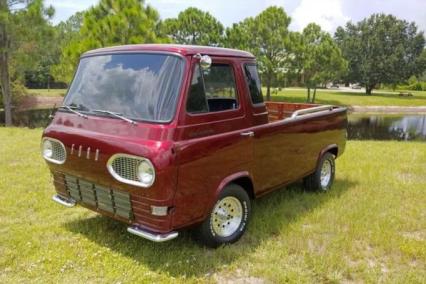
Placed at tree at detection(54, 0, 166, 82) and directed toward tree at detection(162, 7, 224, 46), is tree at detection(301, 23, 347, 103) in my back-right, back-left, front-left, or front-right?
front-right

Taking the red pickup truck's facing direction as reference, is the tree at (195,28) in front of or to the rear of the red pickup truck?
to the rear

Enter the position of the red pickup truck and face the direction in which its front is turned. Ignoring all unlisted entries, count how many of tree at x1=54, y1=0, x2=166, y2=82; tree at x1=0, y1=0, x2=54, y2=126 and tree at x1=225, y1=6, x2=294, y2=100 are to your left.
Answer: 0

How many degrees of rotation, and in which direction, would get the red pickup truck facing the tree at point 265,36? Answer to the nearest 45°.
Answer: approximately 135° to its right

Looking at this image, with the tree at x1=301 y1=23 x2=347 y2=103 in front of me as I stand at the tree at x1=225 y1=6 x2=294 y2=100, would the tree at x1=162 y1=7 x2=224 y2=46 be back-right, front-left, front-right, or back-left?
back-left

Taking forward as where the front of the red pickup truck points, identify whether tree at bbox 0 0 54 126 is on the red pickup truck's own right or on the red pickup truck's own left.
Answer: on the red pickup truck's own right

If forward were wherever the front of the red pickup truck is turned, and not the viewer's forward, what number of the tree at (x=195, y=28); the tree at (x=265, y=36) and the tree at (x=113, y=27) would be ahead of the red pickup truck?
0

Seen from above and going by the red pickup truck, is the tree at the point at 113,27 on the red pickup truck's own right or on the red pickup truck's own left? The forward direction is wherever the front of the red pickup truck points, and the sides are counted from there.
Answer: on the red pickup truck's own right

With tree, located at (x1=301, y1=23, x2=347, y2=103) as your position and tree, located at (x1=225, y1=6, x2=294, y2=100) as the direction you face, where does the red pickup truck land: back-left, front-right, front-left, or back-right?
front-left

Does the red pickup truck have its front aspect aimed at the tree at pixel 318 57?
no

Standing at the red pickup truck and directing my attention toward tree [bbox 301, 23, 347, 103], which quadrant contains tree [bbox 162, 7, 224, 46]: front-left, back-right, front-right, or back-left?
front-left

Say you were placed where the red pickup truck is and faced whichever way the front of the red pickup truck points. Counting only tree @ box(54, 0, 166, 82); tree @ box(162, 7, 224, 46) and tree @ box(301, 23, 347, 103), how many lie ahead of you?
0

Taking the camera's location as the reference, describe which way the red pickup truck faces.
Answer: facing the viewer and to the left of the viewer

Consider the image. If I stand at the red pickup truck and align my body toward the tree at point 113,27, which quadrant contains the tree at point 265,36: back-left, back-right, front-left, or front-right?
front-right

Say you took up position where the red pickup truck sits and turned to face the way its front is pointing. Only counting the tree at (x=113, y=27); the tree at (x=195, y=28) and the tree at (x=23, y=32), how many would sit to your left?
0

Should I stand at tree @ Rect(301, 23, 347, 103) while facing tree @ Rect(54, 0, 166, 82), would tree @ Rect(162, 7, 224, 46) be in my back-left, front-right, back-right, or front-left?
front-right

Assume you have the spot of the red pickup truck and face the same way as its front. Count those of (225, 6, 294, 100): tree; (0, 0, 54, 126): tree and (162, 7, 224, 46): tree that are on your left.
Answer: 0
